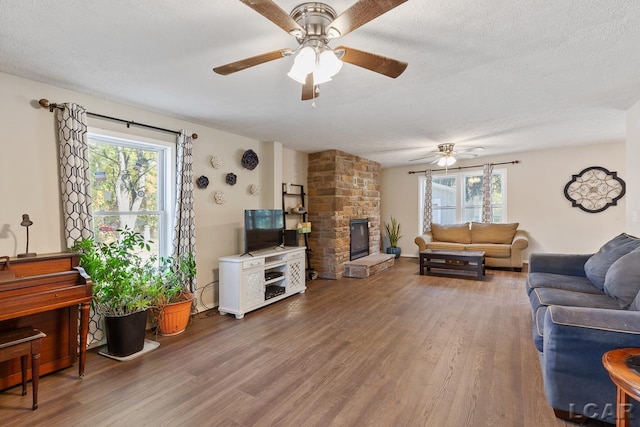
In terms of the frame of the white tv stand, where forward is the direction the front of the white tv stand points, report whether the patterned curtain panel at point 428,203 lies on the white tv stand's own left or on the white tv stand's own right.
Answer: on the white tv stand's own left

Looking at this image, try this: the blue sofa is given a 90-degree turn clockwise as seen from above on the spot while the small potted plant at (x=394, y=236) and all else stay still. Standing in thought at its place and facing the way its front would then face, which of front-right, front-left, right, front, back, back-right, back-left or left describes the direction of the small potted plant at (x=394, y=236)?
front-left

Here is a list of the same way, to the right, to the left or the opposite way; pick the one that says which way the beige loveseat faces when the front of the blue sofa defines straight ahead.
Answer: to the left

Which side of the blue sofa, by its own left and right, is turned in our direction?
left

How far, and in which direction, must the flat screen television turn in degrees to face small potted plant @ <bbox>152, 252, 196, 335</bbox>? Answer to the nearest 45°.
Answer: approximately 90° to its right

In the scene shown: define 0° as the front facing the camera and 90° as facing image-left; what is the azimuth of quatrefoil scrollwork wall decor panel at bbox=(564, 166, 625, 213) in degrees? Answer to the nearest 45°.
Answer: approximately 0°

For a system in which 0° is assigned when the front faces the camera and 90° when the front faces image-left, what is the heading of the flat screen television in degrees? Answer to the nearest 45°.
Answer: approximately 315°

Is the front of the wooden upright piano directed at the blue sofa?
yes

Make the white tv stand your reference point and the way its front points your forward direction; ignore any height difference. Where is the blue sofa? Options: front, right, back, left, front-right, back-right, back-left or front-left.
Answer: front

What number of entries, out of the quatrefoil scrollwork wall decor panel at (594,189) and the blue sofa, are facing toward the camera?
1

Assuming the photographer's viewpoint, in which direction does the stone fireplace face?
facing the viewer and to the right of the viewer

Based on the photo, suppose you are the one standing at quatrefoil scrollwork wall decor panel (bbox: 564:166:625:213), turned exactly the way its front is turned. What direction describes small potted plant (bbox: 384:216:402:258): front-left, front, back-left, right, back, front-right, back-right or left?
right

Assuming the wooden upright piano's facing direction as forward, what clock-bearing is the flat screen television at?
The flat screen television is roughly at 10 o'clock from the wooden upright piano.

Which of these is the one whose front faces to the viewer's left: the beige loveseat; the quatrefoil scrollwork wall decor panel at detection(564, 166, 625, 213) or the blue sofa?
the blue sofa

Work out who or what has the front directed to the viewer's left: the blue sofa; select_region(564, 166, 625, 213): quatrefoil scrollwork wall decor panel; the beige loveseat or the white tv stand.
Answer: the blue sofa

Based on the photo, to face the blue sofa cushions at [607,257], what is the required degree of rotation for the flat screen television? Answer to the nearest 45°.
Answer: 0° — it already faces it

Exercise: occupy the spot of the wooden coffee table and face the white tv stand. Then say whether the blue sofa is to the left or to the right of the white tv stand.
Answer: left

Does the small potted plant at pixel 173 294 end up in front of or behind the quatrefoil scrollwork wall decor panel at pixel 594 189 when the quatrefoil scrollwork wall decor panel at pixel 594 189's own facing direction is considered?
in front
